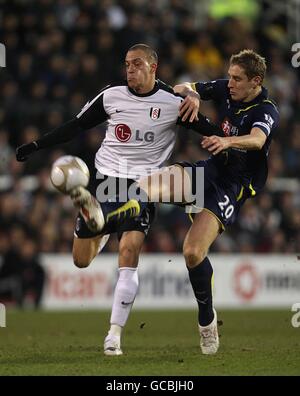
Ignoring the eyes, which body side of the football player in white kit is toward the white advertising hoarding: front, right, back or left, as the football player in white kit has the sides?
back

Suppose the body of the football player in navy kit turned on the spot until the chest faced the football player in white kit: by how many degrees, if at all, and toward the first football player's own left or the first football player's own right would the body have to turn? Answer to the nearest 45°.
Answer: approximately 45° to the first football player's own right

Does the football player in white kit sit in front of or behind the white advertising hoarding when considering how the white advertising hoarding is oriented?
in front

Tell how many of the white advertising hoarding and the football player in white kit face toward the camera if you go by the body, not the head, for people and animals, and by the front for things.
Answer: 2

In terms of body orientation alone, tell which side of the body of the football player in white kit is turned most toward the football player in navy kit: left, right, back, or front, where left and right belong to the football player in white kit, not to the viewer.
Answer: left

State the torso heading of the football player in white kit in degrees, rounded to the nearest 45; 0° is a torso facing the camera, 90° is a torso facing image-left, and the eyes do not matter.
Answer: approximately 0°

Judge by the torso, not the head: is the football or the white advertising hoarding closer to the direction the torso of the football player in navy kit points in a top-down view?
the football

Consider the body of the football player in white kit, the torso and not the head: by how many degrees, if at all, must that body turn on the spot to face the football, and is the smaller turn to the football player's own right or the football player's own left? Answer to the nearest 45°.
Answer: approximately 45° to the football player's own right

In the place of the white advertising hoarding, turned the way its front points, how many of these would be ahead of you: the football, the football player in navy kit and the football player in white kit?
3

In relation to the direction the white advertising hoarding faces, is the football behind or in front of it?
in front

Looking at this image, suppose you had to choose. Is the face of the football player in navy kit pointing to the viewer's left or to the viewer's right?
to the viewer's left

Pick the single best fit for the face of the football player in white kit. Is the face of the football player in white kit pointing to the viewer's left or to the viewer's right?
to the viewer's left
